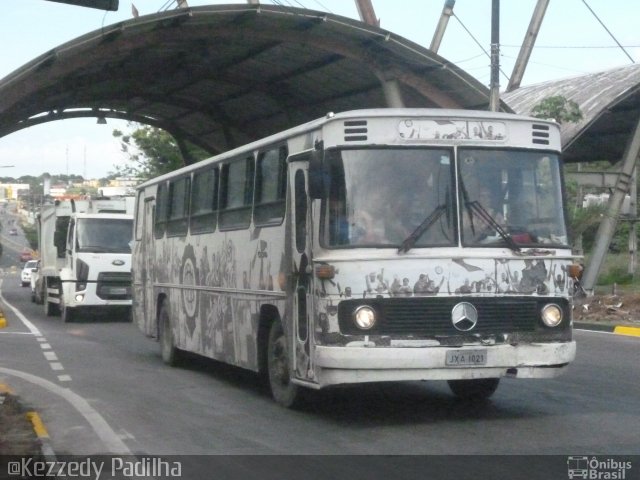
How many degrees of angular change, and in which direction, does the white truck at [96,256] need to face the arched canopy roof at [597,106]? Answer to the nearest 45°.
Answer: approximately 45° to its left

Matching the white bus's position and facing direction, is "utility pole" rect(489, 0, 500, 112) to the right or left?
on its left

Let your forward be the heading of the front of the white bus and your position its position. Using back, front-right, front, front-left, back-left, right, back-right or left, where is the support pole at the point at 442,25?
back-left

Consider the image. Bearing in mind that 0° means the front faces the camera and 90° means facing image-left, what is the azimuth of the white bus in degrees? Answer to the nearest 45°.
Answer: approximately 315°
